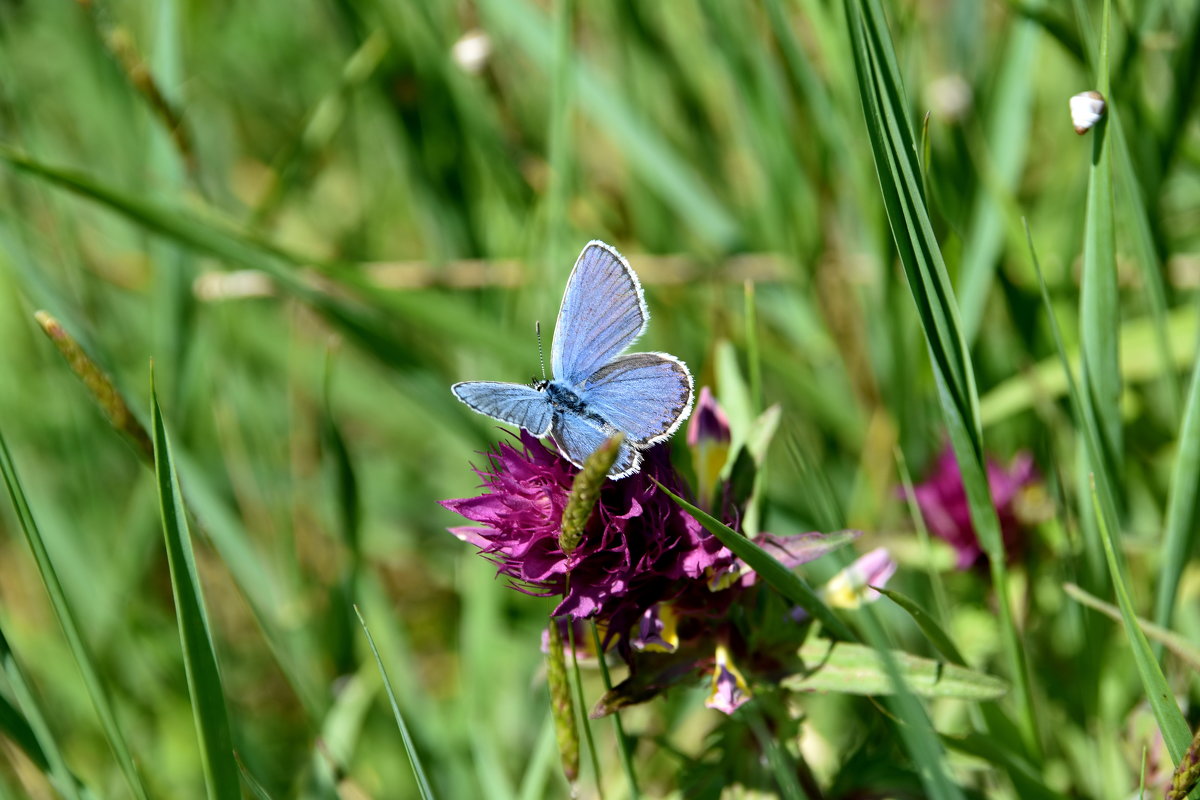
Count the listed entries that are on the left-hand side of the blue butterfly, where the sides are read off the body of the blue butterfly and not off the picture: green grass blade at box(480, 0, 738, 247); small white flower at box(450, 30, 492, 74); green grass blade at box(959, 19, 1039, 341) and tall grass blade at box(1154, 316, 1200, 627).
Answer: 0

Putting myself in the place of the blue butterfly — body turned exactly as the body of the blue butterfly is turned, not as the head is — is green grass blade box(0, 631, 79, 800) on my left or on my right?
on my left

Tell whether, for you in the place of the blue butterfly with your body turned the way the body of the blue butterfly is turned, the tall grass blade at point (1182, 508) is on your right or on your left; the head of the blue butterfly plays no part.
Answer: on your right

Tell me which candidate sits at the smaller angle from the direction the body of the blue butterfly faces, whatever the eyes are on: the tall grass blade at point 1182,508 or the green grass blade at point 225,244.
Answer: the green grass blade

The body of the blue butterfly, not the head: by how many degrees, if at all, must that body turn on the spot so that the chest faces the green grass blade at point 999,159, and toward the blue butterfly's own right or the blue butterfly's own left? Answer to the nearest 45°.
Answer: approximately 90° to the blue butterfly's own right

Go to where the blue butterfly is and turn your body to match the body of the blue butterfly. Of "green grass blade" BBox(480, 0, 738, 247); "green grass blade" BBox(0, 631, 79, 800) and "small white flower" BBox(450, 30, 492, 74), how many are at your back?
0

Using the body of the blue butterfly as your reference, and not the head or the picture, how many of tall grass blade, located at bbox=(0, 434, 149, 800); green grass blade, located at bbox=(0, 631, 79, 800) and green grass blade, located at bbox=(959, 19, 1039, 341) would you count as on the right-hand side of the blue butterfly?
1

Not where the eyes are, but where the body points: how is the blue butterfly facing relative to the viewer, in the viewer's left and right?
facing away from the viewer and to the left of the viewer
